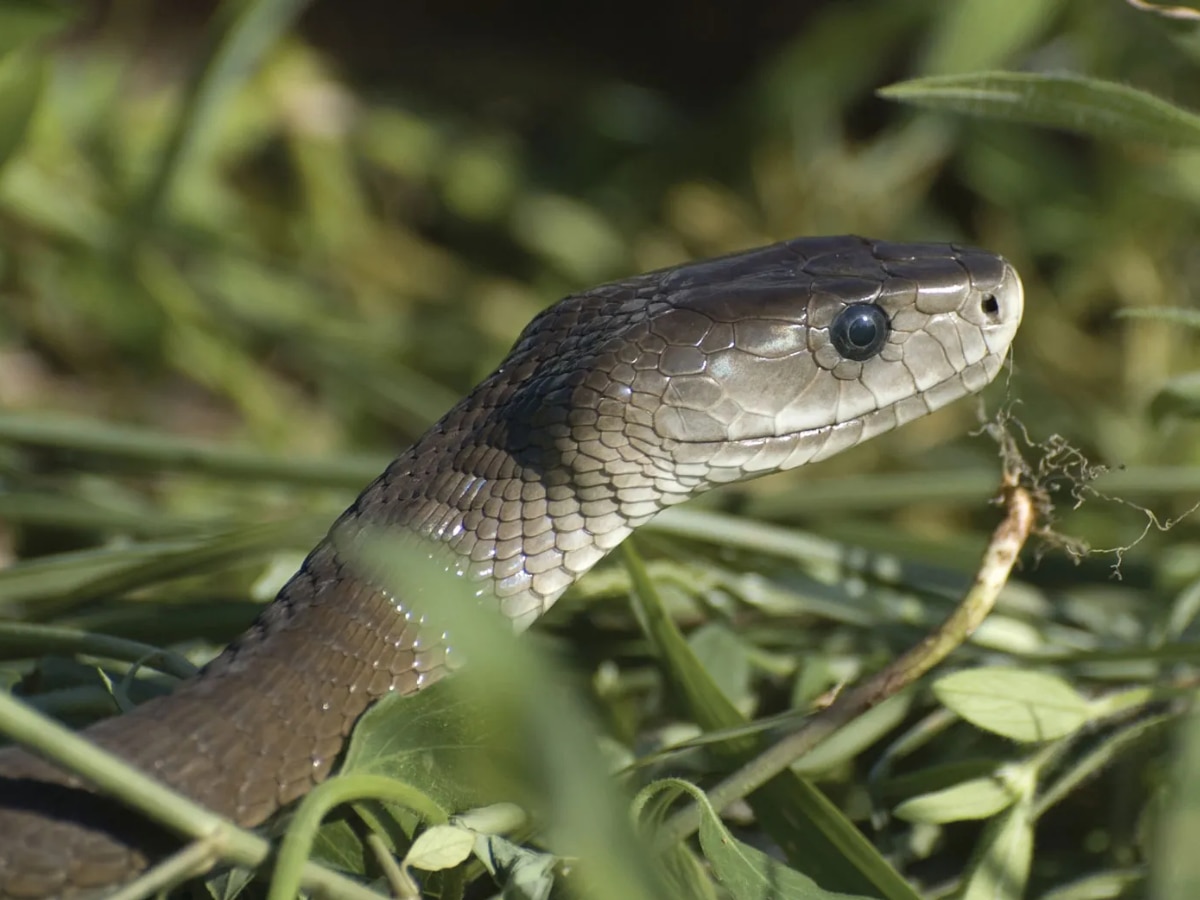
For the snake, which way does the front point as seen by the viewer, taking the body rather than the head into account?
to the viewer's right

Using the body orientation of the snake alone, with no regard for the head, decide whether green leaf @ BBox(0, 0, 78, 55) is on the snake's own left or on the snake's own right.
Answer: on the snake's own left
